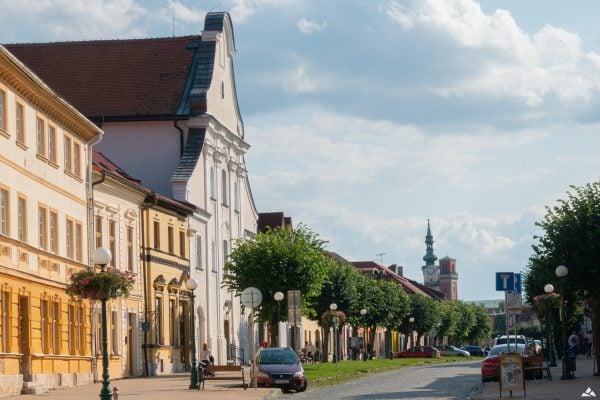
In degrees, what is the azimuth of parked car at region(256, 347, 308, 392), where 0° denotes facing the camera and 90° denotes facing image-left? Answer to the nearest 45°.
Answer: approximately 0°

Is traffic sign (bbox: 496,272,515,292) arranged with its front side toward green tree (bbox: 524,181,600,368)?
no

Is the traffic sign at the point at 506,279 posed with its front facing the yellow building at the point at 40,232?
no

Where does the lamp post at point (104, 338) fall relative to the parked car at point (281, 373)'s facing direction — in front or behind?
in front

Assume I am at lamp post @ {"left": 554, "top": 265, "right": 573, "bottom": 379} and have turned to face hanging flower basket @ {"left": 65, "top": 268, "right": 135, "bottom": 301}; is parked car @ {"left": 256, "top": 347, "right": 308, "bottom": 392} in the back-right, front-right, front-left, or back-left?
front-right

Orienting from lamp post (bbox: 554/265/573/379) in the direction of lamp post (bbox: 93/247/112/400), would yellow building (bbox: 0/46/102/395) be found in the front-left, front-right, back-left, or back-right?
front-right

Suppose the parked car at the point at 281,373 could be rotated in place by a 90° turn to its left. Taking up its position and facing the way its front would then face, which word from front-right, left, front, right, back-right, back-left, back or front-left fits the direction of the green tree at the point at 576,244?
front

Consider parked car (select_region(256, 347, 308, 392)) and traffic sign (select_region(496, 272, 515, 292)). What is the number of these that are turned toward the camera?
2

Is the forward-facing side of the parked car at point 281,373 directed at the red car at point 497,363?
no

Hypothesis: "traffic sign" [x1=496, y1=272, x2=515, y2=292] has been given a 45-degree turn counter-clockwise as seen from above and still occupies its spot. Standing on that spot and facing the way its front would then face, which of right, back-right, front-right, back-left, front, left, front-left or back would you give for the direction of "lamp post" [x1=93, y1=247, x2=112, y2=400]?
right

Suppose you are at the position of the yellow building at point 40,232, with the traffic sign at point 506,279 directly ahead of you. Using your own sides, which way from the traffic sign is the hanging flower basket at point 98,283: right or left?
right

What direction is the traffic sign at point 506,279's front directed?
toward the camera

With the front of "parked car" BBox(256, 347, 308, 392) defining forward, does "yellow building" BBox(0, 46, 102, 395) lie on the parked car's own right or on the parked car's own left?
on the parked car's own right

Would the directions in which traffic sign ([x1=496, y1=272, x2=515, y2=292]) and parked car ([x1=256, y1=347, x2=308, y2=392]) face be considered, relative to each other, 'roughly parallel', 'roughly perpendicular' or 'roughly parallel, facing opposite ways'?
roughly parallel

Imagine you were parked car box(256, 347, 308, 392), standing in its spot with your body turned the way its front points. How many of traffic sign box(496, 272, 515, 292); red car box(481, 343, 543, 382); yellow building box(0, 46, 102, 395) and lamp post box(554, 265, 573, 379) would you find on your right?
1
